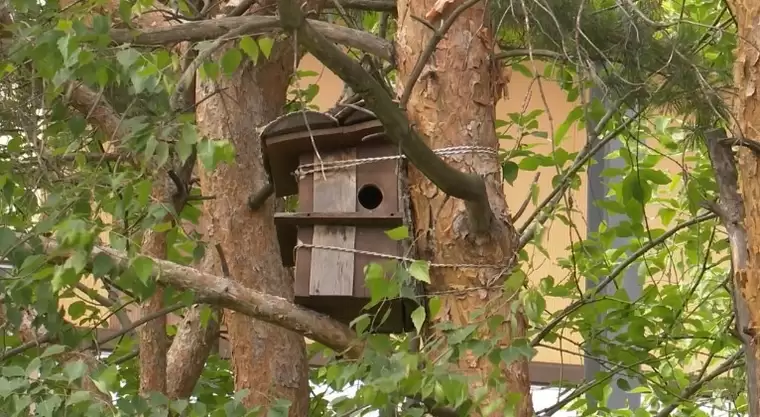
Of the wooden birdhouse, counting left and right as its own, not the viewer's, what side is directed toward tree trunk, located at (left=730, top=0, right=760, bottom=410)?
left

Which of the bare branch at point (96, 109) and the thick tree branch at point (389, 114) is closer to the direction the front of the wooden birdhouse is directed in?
the thick tree branch

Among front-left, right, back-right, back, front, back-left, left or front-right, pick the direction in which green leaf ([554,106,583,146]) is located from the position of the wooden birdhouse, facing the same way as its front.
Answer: back-left

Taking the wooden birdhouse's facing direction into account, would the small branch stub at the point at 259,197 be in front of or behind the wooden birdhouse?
behind

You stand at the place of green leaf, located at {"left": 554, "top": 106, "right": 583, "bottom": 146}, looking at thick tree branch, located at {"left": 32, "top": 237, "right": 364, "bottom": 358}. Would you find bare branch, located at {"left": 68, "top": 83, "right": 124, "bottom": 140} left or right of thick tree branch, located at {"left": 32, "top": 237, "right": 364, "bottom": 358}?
right

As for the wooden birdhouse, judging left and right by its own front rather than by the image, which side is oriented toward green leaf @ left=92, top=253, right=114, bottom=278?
right

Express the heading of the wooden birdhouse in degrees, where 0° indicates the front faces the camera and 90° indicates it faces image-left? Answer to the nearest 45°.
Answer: approximately 0°

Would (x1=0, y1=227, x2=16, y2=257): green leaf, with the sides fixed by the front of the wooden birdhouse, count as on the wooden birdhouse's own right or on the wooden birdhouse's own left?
on the wooden birdhouse's own right

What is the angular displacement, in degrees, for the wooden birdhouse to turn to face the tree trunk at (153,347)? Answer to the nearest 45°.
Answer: approximately 135° to its right

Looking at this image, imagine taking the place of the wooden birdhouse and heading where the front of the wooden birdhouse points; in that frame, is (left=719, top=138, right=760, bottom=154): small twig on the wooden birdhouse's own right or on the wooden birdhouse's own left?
on the wooden birdhouse's own left
